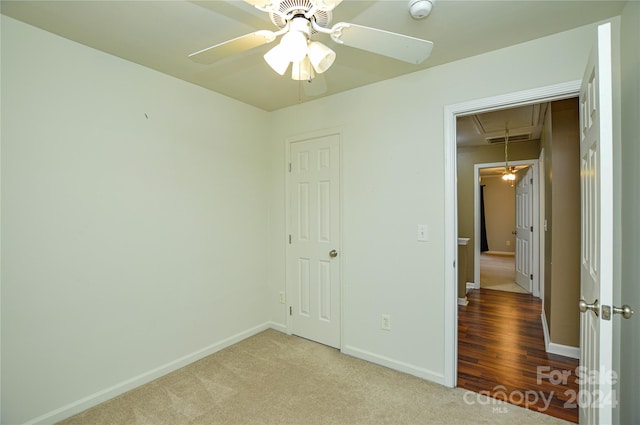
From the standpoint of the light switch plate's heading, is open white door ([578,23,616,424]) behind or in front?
in front

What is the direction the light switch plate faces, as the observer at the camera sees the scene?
facing the viewer

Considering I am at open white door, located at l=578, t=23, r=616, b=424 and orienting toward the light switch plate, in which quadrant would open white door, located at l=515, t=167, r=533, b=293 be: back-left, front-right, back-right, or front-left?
front-right

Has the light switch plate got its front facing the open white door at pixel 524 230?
no

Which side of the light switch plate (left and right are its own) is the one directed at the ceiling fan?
front
